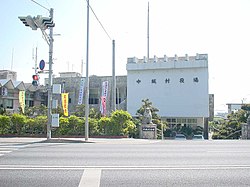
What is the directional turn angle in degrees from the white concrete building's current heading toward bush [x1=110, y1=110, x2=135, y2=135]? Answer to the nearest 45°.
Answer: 0° — it already faces it

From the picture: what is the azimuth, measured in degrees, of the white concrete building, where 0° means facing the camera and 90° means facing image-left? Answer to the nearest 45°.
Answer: approximately 0°

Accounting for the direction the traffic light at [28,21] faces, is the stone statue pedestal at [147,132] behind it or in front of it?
behind

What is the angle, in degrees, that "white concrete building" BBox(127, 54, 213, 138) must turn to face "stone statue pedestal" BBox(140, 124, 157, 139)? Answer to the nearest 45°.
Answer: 0° — it already faces it

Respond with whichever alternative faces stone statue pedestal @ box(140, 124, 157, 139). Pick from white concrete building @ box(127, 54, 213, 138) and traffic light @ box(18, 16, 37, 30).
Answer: the white concrete building
